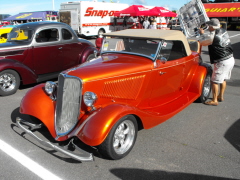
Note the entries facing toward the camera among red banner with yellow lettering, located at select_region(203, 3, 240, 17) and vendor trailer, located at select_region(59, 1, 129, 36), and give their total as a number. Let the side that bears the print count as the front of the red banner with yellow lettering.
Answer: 1

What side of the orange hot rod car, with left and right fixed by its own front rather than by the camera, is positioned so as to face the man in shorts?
back

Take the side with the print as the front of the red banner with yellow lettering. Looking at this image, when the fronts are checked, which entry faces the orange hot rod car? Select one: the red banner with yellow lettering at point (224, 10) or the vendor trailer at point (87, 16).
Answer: the red banner with yellow lettering

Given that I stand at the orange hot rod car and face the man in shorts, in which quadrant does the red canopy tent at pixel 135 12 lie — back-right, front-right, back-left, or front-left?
front-left

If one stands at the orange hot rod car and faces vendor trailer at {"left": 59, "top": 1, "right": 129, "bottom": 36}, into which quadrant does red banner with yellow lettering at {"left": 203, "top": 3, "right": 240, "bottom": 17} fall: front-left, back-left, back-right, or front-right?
front-right

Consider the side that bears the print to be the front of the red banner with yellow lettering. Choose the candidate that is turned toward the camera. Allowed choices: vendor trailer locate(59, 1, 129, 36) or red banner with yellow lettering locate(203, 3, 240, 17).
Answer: the red banner with yellow lettering

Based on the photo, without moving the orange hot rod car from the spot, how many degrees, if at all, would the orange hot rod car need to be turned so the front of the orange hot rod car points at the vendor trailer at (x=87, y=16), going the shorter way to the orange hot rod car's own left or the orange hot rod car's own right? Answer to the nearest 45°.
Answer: approximately 135° to the orange hot rod car's own right

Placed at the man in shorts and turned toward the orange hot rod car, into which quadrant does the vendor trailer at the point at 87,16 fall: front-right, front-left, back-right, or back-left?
back-right
